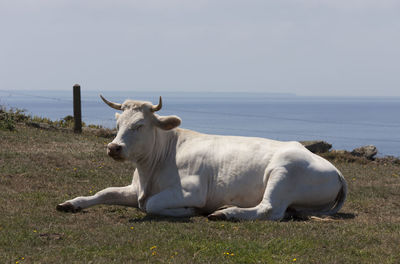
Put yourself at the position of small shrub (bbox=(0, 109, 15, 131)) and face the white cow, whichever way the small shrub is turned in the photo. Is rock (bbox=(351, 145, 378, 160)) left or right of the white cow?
left

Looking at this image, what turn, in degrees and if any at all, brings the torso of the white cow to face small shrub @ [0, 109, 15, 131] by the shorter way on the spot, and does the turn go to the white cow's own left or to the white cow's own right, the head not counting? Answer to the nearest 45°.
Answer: approximately 45° to the white cow's own right

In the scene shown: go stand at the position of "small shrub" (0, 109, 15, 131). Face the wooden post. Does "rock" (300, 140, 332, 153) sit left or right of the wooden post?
right

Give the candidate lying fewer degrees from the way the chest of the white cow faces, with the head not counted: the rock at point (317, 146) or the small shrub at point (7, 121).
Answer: the small shrub

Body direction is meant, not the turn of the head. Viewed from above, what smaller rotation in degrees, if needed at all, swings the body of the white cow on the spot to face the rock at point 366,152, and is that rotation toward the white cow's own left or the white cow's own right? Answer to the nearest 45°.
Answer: approximately 135° to the white cow's own right

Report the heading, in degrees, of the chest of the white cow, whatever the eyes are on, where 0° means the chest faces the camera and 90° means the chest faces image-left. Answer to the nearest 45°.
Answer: approximately 90°

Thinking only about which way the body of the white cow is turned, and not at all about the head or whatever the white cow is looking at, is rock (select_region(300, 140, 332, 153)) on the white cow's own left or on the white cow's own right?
on the white cow's own right

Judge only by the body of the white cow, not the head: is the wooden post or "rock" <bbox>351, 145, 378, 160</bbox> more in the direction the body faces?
the wooden post

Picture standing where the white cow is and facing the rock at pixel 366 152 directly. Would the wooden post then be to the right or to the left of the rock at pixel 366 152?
left

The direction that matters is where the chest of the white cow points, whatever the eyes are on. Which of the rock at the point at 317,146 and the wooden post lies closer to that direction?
the wooden post
